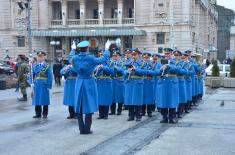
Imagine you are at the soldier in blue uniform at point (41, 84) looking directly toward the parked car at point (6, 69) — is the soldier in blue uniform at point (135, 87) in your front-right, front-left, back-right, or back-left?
back-right

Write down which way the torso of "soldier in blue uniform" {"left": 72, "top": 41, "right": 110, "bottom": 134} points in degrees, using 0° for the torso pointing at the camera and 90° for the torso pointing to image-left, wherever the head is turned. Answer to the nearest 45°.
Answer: approximately 225°

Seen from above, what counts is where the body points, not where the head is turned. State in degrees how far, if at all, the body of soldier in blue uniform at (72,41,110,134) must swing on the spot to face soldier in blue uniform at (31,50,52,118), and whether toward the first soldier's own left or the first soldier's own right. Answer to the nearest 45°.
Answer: approximately 90° to the first soldier's own left

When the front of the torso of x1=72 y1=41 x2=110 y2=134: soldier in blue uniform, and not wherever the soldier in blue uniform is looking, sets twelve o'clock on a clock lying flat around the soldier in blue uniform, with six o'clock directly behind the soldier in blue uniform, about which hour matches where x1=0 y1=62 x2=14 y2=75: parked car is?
The parked car is roughly at 10 o'clock from the soldier in blue uniform.
